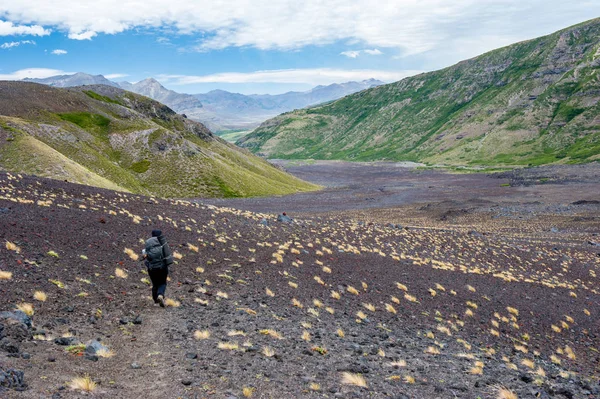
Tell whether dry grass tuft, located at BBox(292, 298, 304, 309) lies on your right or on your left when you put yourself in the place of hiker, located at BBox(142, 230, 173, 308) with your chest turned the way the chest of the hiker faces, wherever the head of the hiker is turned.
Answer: on your right

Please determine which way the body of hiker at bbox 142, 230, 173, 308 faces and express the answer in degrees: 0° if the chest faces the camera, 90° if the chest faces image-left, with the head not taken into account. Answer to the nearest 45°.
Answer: approximately 180°

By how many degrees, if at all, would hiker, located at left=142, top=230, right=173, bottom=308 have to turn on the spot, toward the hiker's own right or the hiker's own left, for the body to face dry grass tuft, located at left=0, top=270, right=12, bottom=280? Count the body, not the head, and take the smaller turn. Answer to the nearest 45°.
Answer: approximately 90° to the hiker's own left

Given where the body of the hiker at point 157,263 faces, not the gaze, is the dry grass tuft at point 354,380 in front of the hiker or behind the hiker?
behind

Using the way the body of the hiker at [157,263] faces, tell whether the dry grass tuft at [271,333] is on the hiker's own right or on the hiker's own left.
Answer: on the hiker's own right

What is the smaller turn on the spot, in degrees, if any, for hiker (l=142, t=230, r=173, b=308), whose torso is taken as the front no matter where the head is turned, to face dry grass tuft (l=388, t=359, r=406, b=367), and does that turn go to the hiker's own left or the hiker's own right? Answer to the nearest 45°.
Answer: approximately 135° to the hiker's own right

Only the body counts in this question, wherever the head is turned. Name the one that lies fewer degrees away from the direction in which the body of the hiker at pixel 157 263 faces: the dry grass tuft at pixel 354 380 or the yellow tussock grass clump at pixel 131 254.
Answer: the yellow tussock grass clump

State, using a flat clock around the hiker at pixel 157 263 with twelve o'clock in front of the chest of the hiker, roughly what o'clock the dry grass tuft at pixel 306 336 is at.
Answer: The dry grass tuft is roughly at 4 o'clock from the hiker.

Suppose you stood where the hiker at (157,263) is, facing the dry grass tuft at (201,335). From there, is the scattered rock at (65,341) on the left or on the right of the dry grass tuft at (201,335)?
right

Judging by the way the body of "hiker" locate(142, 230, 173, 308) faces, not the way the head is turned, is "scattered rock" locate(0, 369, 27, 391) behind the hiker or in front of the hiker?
behind

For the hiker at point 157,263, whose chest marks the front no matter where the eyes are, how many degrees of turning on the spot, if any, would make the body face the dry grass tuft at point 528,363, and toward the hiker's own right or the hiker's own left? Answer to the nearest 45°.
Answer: approximately 90° to the hiker's own right

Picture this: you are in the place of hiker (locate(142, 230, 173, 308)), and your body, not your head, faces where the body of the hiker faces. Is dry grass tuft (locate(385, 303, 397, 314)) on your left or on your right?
on your right

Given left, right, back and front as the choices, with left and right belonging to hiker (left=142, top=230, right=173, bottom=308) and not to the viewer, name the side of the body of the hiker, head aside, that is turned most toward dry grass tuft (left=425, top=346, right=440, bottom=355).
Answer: right
